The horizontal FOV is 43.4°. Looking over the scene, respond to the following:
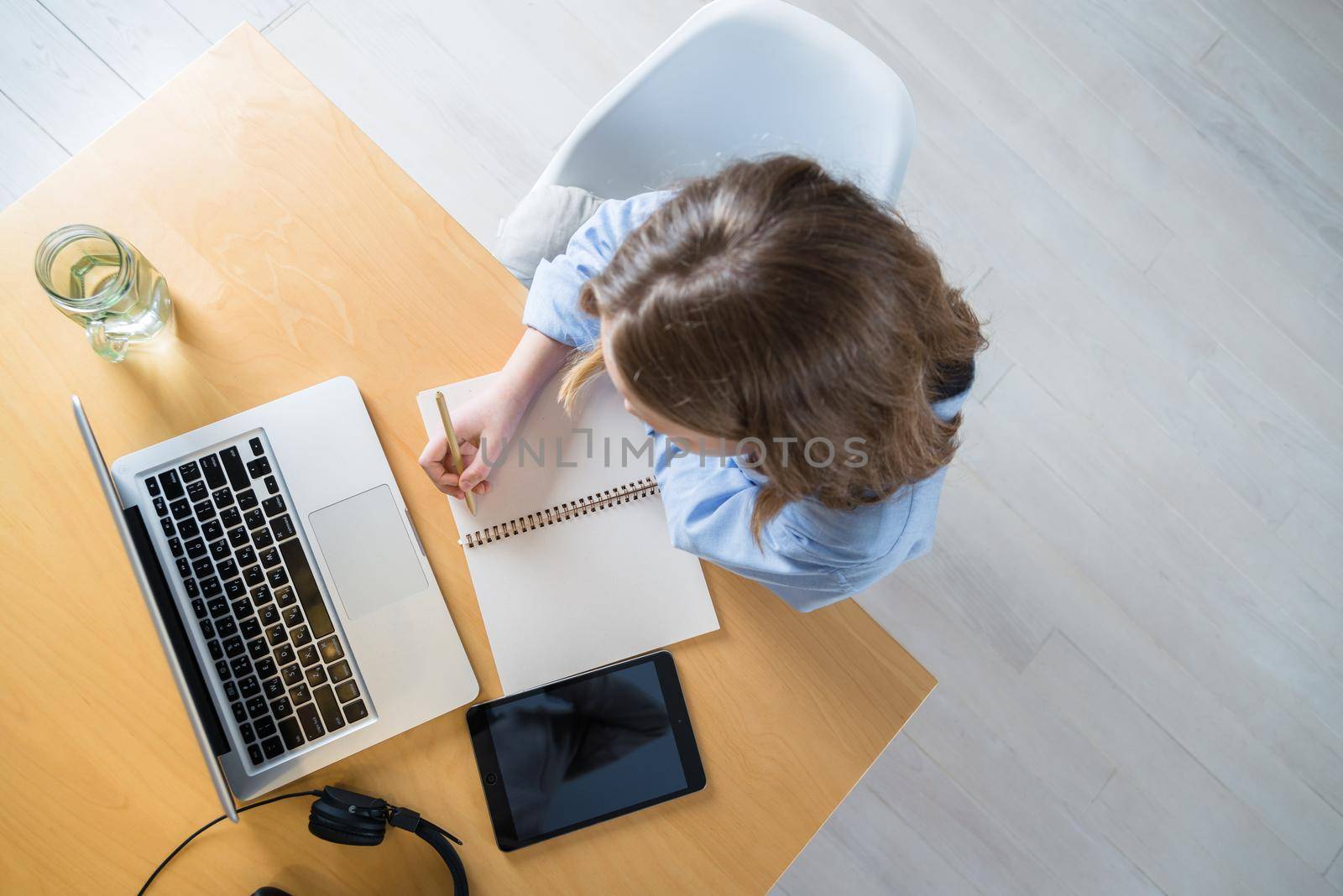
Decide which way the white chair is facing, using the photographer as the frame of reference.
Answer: facing the viewer and to the left of the viewer

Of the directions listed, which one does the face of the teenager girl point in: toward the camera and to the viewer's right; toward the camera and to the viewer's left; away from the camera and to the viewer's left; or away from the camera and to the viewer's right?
toward the camera and to the viewer's left

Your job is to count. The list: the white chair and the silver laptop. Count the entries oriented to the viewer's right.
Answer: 1

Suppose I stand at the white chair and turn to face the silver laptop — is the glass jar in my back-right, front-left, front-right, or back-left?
front-right

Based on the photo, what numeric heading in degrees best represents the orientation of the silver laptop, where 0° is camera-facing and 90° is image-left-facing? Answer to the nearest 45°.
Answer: approximately 270°
